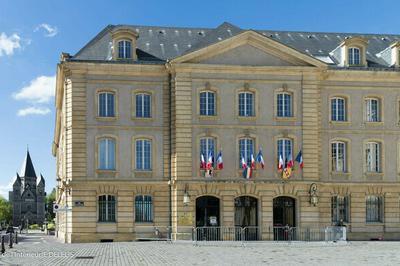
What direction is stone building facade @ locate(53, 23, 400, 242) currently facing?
toward the camera
